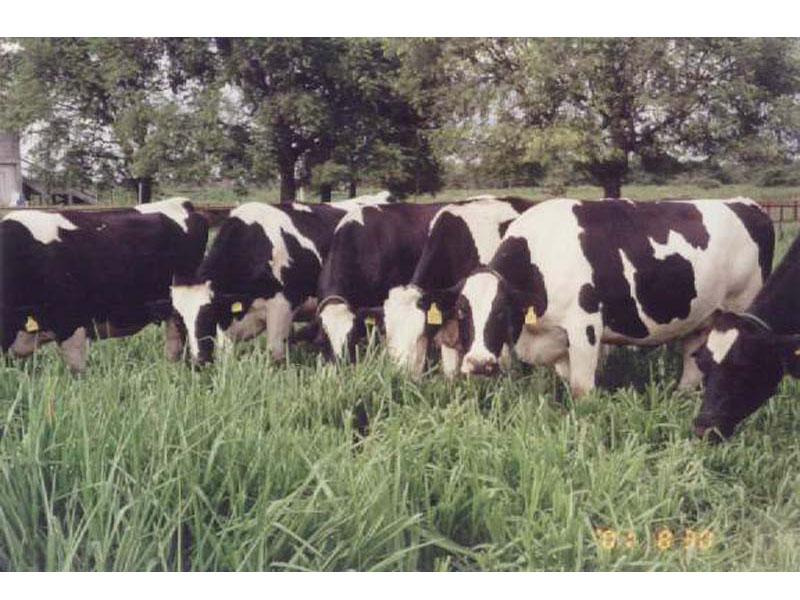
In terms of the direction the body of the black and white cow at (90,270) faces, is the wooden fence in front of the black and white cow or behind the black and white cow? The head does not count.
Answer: behind

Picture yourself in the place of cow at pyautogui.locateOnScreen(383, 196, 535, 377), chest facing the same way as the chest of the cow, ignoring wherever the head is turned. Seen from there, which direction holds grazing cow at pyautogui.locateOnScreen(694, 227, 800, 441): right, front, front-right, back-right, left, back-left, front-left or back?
left

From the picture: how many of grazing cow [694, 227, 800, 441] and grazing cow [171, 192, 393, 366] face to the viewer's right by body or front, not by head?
0

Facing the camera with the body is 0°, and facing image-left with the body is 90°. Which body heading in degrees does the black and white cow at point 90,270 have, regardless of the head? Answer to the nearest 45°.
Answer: approximately 90°

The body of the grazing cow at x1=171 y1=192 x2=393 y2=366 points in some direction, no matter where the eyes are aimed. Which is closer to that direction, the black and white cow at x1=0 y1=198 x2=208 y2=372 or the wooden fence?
the black and white cow

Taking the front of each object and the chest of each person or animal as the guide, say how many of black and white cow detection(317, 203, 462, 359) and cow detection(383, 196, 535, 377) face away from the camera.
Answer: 0

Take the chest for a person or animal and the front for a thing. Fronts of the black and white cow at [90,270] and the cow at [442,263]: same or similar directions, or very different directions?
same or similar directions

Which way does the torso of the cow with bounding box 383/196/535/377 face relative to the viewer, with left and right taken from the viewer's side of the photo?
facing the viewer and to the left of the viewer

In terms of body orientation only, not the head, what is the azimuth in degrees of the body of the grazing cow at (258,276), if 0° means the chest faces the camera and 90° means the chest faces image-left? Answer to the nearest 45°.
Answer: approximately 45°
